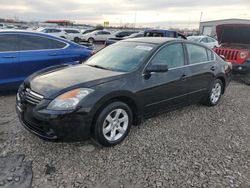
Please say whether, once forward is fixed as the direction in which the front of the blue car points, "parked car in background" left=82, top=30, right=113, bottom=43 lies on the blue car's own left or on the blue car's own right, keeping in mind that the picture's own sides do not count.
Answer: on the blue car's own right

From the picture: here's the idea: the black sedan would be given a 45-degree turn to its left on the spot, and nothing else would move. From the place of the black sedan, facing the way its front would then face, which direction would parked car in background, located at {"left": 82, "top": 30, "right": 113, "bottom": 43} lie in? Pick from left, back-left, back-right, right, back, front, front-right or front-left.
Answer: back

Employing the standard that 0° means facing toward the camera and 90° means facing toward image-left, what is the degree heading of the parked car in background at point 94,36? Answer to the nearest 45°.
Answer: approximately 45°

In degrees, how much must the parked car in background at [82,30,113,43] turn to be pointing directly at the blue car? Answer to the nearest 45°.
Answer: approximately 45° to its left

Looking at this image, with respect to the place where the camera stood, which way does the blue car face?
facing to the left of the viewer

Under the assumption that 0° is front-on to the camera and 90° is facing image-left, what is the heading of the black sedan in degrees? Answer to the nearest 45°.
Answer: approximately 45°

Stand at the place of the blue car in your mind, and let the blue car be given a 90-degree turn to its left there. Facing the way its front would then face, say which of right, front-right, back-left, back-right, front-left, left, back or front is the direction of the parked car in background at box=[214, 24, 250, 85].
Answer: left

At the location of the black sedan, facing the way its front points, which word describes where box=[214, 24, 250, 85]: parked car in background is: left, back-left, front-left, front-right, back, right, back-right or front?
back

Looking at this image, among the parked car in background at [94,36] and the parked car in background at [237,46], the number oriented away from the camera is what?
0

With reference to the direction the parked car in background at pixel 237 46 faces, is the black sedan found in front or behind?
in front

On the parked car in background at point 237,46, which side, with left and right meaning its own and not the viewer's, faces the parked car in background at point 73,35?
right
